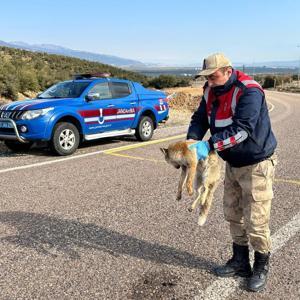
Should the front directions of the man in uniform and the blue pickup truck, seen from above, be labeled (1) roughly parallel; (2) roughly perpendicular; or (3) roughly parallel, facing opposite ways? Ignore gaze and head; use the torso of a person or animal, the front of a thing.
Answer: roughly parallel

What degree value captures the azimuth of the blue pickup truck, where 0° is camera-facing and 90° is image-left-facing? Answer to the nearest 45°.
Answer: approximately 45°

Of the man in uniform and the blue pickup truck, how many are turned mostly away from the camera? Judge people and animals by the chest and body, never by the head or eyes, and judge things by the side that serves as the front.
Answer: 0

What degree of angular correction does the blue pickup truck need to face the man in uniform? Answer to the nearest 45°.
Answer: approximately 45° to its left

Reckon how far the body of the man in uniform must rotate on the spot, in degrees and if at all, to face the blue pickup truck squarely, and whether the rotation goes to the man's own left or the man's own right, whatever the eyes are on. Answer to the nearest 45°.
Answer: approximately 90° to the man's own right
